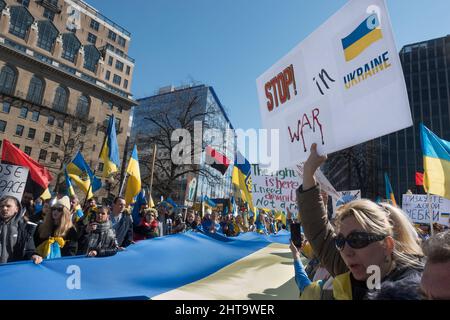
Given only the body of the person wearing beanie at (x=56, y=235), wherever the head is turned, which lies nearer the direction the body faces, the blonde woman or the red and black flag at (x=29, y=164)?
the blonde woman

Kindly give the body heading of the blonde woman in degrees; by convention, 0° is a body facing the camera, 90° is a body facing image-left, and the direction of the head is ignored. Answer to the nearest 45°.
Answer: approximately 45°

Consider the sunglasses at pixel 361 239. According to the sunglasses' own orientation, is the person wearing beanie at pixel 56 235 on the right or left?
on its right

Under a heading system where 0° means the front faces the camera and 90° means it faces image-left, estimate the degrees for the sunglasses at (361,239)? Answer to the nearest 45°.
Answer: approximately 45°

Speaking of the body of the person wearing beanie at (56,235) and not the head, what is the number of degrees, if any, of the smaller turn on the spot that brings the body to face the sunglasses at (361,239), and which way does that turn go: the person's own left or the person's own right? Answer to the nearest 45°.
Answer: approximately 45° to the person's own left

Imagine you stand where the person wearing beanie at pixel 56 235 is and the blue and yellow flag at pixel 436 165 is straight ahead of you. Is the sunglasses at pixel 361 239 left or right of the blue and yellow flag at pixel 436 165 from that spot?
right

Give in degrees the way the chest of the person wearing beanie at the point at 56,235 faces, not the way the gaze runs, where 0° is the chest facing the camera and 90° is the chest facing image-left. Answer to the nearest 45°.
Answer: approximately 45°
